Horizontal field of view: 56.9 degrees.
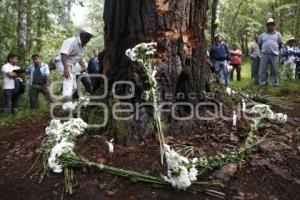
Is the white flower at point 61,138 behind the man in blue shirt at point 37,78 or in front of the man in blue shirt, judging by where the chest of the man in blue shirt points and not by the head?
in front

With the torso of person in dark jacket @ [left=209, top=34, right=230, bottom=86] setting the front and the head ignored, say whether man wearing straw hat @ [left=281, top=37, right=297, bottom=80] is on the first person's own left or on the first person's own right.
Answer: on the first person's own left

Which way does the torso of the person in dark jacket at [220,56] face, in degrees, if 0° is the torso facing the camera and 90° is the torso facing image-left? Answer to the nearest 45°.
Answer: approximately 0°

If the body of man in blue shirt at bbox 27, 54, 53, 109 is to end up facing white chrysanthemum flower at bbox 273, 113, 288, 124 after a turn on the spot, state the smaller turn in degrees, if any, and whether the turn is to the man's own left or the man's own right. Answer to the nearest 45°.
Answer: approximately 45° to the man's own left

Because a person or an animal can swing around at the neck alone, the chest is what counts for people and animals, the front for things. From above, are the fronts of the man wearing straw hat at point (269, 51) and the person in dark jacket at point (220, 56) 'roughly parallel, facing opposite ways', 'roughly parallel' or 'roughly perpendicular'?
roughly parallel

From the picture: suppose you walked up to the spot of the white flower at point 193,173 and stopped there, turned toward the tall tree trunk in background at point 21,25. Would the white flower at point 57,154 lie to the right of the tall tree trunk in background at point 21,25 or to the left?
left

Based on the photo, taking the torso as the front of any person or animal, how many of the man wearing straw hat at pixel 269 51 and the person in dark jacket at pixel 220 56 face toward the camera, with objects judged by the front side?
2

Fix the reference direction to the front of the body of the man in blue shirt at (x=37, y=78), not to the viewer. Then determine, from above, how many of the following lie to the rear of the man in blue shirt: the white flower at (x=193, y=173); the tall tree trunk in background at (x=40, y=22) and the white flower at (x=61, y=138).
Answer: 1

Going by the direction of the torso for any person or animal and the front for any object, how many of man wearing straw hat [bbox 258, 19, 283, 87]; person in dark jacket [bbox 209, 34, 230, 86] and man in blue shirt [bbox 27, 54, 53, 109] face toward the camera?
3

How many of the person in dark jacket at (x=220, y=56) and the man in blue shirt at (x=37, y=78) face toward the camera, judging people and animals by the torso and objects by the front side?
2

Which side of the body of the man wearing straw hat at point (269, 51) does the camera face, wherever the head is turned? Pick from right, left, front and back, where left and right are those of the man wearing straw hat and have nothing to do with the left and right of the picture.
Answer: front

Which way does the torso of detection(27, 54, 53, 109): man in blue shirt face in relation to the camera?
toward the camera
